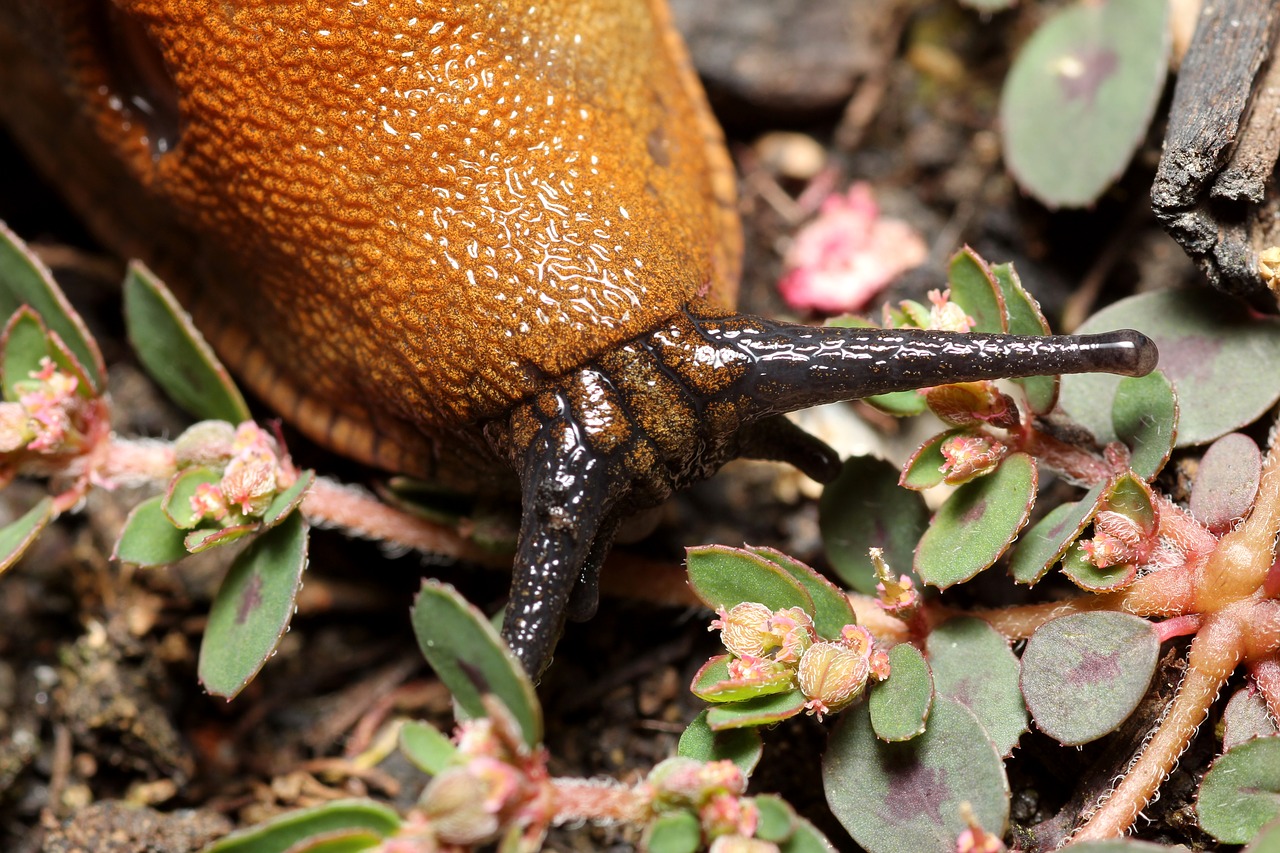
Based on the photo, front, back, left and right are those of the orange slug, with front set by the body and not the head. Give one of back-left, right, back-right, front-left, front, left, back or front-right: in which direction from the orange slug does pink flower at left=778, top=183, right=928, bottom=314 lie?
left

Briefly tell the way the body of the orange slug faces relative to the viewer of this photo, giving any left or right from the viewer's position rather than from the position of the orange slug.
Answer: facing the viewer and to the right of the viewer
